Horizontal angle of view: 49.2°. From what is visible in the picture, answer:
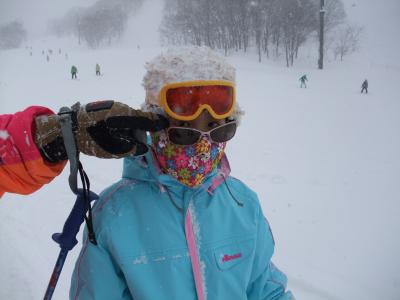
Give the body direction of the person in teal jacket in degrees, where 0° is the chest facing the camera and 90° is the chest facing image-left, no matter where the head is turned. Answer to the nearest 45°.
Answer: approximately 0°

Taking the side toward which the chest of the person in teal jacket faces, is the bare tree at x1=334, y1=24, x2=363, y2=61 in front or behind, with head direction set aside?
behind
